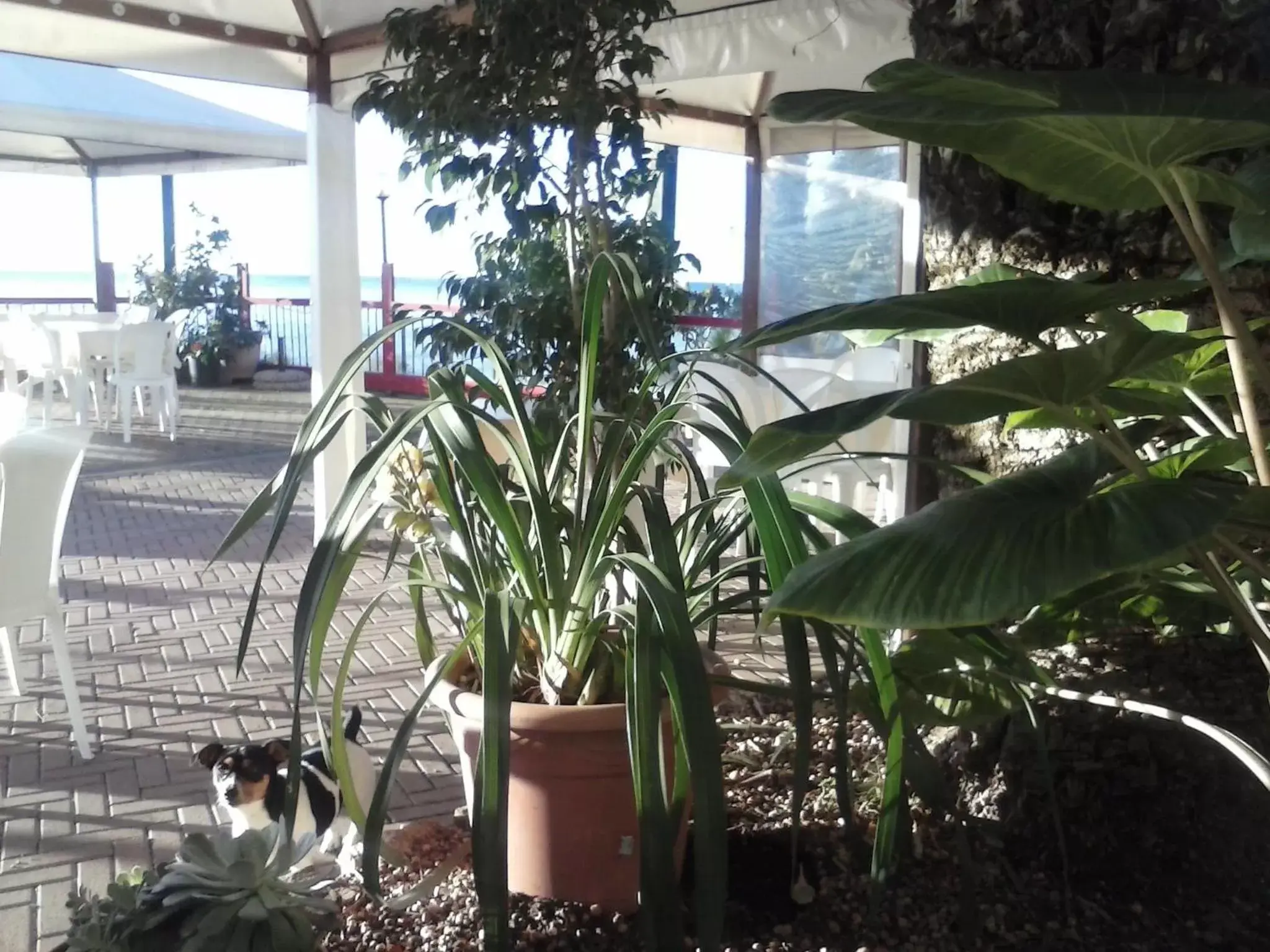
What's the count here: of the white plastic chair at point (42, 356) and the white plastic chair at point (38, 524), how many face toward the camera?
0

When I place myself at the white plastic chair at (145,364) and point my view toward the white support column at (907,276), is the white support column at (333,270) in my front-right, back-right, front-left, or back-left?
front-right

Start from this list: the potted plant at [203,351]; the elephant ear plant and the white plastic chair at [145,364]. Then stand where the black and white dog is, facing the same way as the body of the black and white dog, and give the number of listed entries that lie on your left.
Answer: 1

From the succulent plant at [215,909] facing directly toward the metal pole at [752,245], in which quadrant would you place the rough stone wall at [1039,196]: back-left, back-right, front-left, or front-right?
front-right

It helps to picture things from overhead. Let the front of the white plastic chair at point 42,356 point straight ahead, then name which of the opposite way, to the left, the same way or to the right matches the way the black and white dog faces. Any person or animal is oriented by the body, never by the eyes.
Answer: the opposite way

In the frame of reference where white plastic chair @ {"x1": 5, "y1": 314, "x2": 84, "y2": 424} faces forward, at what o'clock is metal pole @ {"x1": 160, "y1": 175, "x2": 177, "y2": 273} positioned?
The metal pole is roughly at 11 o'clock from the white plastic chair.

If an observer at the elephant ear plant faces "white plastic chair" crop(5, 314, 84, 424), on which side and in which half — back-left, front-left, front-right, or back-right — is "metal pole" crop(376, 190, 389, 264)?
front-right

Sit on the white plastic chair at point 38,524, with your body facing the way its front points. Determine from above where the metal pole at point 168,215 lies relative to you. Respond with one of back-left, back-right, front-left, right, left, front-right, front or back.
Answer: front-right

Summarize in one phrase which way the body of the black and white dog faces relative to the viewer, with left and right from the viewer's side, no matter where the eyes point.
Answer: facing the viewer and to the left of the viewer

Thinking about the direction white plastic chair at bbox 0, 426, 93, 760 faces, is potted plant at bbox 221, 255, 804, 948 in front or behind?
behind

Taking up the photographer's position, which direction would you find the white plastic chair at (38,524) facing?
facing away from the viewer and to the left of the viewer
